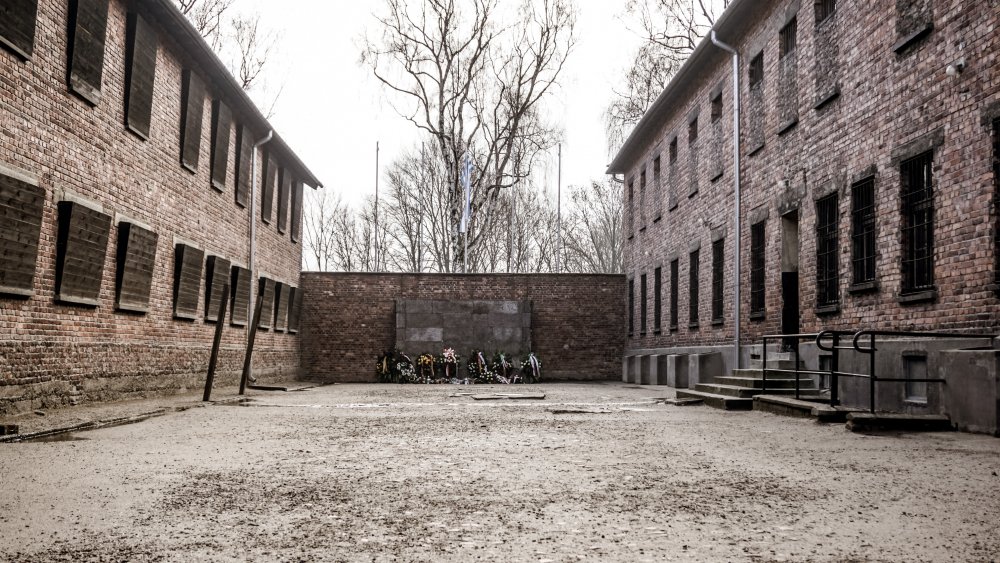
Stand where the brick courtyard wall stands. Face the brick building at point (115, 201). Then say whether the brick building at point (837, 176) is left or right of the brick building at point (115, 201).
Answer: left

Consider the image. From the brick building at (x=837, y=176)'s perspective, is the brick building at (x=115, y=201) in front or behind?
in front

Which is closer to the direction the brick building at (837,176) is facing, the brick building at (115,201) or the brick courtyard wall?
the brick building

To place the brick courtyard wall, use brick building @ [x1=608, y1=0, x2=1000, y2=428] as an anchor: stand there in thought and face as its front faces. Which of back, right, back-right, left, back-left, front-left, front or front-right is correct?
right

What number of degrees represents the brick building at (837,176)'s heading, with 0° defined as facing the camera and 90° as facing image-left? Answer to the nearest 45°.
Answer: approximately 45°

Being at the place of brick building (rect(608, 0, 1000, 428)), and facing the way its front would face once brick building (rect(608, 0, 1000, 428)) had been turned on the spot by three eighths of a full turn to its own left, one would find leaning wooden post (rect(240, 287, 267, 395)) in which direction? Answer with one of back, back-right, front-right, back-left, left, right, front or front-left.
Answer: back
